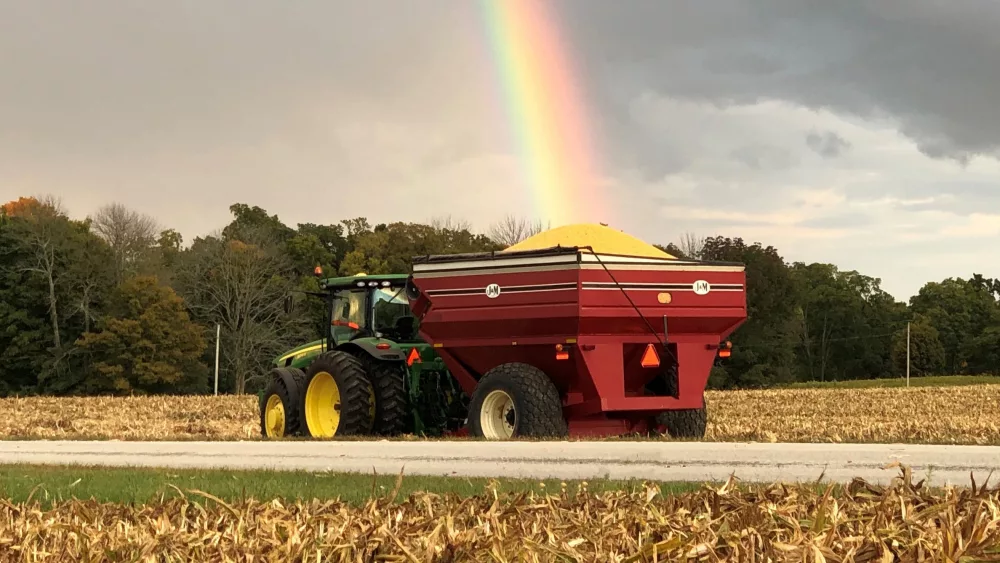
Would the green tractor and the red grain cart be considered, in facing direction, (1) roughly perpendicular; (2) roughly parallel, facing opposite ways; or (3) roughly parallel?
roughly parallel

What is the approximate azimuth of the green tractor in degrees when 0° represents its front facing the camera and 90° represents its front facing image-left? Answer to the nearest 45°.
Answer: approximately 135°

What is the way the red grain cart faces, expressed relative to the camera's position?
facing away from the viewer and to the left of the viewer

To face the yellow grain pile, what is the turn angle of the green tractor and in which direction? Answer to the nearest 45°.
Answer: approximately 180°

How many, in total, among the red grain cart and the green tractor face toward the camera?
0

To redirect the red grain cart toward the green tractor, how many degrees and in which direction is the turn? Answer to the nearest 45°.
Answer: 0° — it already faces it

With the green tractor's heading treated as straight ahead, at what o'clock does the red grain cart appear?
The red grain cart is roughly at 6 o'clock from the green tractor.
